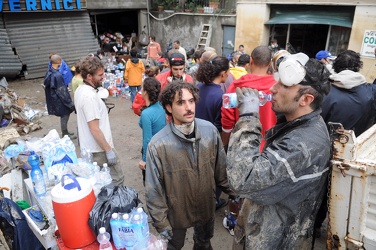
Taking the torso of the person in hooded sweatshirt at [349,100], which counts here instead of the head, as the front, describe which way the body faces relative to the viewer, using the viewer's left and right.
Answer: facing away from the viewer

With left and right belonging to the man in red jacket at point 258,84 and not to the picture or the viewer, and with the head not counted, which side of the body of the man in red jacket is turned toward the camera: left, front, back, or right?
back

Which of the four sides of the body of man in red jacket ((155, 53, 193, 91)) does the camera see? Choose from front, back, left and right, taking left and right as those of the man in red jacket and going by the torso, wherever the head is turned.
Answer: front

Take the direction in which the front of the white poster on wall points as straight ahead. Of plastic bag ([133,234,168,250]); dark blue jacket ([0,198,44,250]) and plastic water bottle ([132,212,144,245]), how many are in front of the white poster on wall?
3

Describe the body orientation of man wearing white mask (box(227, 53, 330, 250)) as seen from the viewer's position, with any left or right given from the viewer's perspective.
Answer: facing to the left of the viewer

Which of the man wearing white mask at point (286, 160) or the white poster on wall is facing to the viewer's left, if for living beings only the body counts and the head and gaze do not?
the man wearing white mask

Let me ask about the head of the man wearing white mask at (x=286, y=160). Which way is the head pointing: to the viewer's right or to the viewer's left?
to the viewer's left

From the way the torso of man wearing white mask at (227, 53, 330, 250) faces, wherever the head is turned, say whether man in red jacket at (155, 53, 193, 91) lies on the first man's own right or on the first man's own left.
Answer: on the first man's own right

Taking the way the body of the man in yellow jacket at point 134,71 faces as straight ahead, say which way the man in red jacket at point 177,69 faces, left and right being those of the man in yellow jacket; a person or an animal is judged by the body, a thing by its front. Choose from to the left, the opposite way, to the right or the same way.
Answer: the opposite way

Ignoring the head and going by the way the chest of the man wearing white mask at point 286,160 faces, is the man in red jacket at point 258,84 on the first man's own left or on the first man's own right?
on the first man's own right

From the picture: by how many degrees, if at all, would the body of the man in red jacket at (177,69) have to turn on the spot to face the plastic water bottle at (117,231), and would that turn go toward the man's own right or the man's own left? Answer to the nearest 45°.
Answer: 0° — they already face it

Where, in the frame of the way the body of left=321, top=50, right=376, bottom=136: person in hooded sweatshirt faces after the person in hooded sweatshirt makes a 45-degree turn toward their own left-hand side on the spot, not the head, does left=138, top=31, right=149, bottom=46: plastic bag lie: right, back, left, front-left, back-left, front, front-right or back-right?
front

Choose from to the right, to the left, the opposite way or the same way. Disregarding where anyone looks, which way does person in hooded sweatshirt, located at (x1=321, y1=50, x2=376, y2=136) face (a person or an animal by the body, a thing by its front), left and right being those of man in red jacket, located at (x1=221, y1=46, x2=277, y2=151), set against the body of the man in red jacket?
the same way

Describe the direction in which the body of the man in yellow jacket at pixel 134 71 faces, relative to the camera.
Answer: away from the camera
